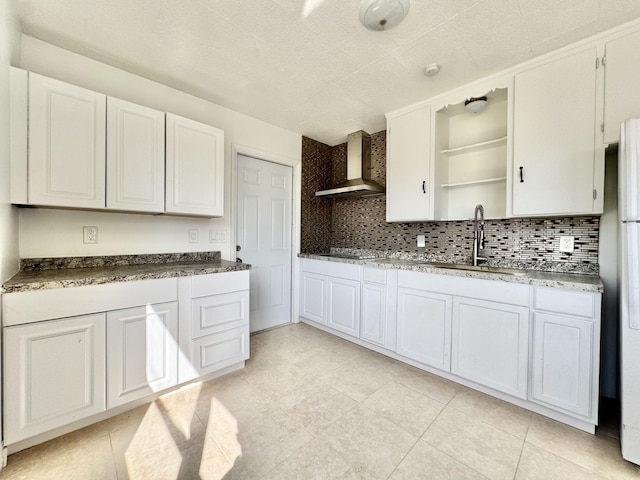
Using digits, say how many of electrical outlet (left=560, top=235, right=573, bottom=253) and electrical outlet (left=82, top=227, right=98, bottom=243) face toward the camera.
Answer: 2

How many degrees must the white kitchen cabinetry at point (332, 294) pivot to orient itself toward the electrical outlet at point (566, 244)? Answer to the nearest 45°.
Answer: approximately 90° to its left

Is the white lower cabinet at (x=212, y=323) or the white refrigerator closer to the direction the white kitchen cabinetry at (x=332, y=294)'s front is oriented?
the white lower cabinet

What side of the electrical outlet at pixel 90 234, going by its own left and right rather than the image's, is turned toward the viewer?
front

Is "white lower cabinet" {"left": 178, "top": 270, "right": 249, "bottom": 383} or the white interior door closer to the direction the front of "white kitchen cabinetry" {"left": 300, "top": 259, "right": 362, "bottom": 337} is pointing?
the white lower cabinet

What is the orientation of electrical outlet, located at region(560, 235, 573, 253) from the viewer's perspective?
toward the camera

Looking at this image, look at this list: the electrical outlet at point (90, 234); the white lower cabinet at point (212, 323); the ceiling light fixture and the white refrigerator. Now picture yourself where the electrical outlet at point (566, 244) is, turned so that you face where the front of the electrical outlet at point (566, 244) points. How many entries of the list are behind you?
0

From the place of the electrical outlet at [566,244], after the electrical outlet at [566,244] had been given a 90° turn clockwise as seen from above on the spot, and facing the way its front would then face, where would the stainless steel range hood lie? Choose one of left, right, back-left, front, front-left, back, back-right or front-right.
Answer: front

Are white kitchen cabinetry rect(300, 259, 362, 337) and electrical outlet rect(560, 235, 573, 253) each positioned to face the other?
no

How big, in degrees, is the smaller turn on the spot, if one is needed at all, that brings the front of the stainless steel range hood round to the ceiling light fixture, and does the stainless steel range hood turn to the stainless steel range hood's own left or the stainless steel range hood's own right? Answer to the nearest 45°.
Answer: approximately 45° to the stainless steel range hood's own left

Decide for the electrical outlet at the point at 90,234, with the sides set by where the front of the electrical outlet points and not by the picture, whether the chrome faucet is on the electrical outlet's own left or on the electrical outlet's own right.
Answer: on the electrical outlet's own left

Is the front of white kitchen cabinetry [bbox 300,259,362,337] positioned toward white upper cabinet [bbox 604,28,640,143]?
no

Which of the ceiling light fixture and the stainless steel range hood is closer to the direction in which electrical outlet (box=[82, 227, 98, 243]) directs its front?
the ceiling light fixture

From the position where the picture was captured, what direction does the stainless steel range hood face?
facing the viewer and to the left of the viewer

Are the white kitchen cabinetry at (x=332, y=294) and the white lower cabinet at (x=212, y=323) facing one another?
no

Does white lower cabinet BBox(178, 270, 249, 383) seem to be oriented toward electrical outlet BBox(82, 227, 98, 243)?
no

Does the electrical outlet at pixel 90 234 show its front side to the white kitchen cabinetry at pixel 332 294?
no

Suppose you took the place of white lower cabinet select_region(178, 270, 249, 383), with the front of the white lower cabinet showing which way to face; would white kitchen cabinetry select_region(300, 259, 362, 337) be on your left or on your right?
on your left
